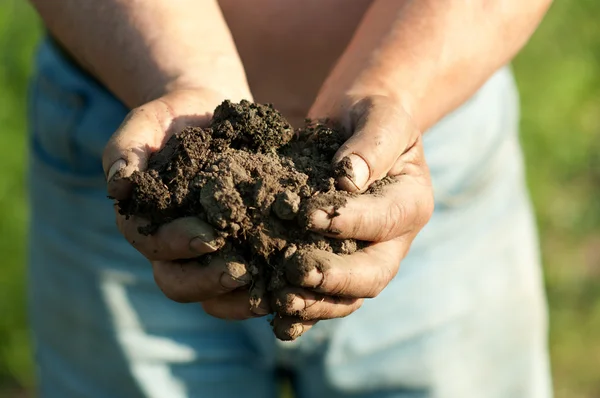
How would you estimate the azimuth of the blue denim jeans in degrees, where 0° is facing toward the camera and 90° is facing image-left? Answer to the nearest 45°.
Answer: approximately 0°
